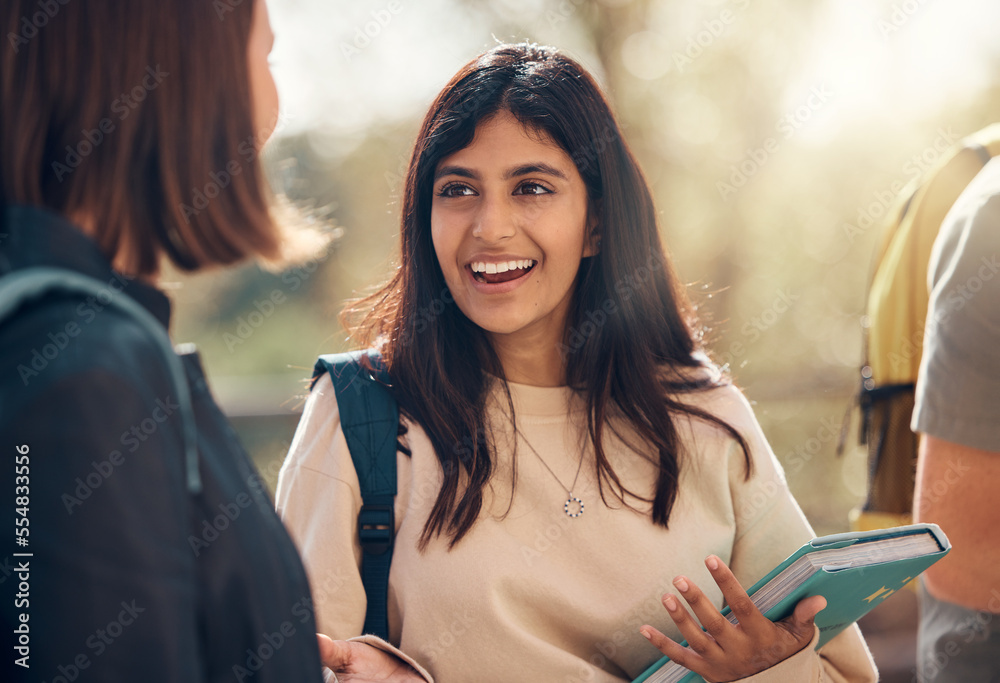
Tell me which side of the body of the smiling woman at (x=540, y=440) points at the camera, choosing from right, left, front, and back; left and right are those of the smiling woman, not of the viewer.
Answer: front

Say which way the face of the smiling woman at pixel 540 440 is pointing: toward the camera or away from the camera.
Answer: toward the camera

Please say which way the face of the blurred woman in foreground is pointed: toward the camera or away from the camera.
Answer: away from the camera

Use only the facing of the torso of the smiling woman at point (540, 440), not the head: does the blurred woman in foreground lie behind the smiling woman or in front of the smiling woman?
in front
